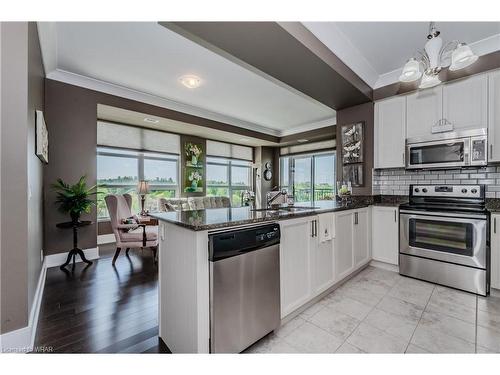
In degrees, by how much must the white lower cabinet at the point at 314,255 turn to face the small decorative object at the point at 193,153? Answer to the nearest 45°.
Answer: approximately 180°

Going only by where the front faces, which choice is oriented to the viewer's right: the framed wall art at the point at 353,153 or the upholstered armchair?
the upholstered armchair

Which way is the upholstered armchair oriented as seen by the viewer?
to the viewer's right

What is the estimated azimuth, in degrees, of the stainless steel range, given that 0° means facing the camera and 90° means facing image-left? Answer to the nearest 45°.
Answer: approximately 45°

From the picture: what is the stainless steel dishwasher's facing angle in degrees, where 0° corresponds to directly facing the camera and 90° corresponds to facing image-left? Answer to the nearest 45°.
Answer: approximately 315°

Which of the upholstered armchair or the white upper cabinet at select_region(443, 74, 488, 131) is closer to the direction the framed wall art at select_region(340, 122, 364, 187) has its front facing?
the upholstered armchair

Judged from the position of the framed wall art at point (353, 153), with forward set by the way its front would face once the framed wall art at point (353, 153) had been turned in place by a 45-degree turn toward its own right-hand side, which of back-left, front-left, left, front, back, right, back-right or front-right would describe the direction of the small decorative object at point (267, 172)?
front-right

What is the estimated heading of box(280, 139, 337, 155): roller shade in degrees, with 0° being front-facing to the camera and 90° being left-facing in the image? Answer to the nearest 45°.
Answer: approximately 45°

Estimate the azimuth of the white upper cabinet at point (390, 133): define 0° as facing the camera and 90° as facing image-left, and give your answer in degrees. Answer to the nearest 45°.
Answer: approximately 45°
